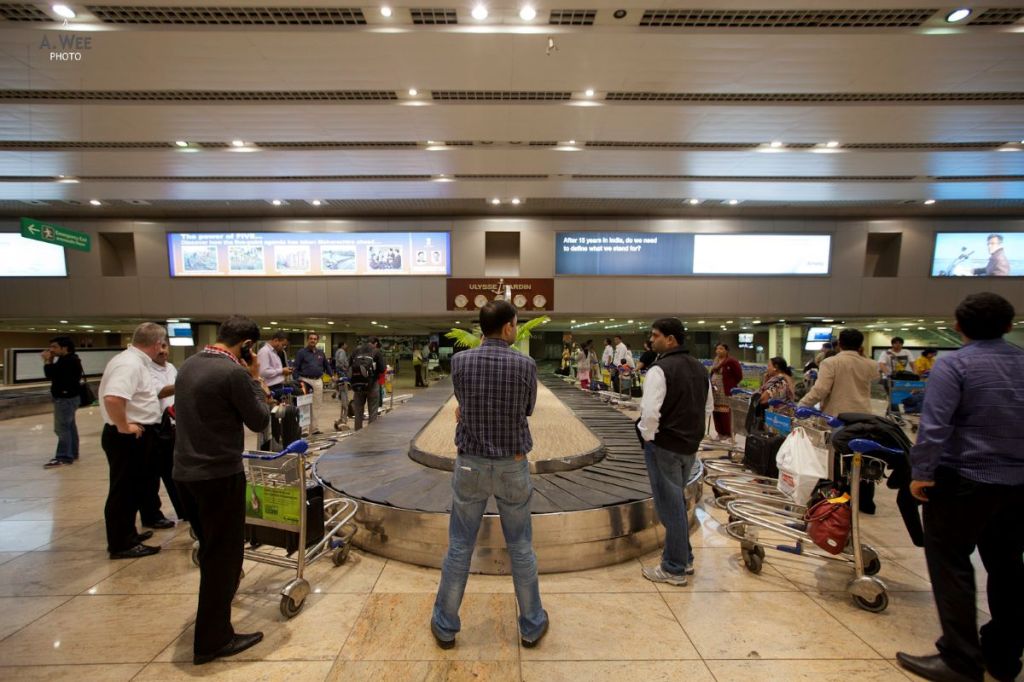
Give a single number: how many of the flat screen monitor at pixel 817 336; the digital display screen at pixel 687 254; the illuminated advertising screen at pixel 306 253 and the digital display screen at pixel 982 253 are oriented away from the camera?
0

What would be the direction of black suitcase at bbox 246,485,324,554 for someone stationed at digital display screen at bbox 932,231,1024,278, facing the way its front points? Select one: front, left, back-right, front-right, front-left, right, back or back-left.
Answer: front

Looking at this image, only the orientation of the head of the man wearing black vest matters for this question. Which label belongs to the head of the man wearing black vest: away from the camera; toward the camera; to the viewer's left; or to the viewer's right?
to the viewer's left

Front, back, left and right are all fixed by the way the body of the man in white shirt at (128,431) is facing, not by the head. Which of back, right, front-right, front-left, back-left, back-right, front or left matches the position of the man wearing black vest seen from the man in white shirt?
front-right

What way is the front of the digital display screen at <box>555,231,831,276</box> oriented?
toward the camera

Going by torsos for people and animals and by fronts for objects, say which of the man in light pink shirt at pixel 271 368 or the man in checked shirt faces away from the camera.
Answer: the man in checked shirt

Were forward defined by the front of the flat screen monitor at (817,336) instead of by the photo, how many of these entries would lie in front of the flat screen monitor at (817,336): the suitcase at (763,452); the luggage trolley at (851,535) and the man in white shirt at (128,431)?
3

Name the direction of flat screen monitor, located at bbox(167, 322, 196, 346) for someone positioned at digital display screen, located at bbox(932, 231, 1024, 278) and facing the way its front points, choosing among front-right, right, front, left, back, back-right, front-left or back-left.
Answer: front-right

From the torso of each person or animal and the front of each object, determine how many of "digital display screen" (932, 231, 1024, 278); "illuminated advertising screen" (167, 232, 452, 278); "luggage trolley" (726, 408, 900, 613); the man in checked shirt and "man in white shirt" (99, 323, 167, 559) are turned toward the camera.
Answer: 2

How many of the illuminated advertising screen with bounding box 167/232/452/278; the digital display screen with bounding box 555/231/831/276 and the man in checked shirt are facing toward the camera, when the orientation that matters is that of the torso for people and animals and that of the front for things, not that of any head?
2

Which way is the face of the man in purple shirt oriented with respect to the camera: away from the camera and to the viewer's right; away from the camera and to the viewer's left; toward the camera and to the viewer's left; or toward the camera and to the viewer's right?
away from the camera and to the viewer's left

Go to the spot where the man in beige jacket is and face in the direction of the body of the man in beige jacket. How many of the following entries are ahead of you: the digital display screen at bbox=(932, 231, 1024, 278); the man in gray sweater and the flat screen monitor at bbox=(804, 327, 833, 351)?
2

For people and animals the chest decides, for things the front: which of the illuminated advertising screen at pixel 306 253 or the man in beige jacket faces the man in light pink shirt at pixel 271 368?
the illuminated advertising screen

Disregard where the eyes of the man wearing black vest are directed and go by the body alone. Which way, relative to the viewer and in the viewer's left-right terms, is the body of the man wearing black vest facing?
facing away from the viewer and to the left of the viewer
